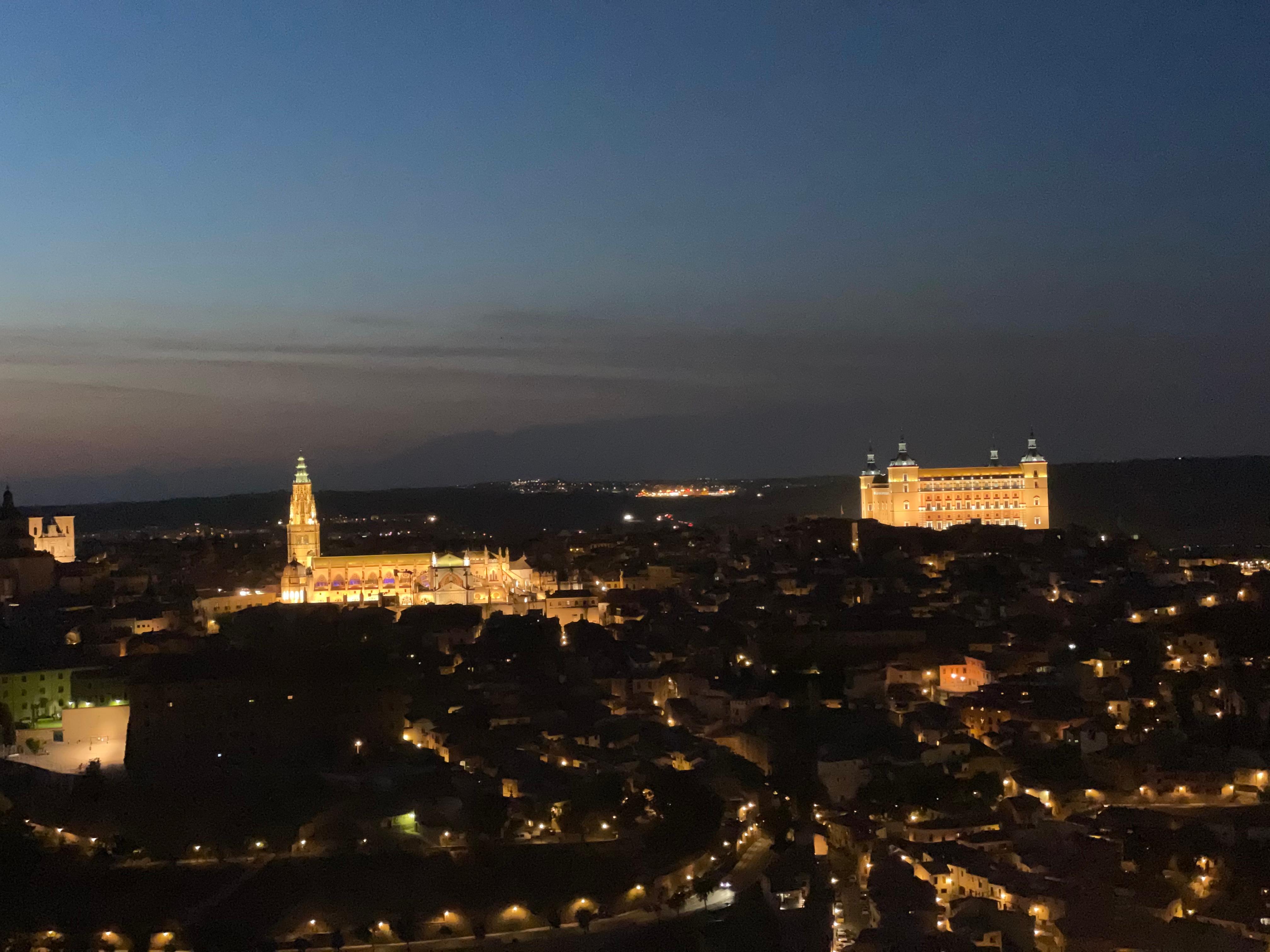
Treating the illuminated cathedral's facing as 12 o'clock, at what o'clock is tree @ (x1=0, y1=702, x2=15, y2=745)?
The tree is roughly at 10 o'clock from the illuminated cathedral.

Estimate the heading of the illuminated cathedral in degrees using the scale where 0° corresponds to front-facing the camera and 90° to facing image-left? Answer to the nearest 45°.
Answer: approximately 90°
